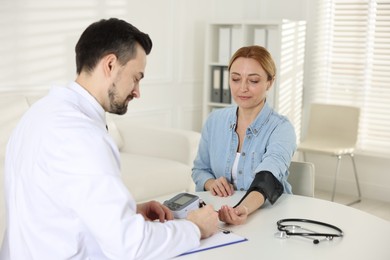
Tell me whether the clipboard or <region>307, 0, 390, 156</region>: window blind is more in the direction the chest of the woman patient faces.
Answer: the clipboard

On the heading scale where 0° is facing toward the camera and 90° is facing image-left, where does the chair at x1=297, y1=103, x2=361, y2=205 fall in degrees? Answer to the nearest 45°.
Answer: approximately 45°

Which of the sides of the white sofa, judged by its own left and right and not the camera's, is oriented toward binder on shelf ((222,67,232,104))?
left

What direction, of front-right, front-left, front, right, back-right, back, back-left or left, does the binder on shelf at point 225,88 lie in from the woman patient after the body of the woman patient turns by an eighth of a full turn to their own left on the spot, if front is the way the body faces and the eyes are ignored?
back

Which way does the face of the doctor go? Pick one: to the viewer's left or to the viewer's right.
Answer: to the viewer's right

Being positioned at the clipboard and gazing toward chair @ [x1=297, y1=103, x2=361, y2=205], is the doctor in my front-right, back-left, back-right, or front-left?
back-left

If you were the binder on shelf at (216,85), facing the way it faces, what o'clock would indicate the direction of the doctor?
The doctor is roughly at 12 o'clock from the binder on shelf.

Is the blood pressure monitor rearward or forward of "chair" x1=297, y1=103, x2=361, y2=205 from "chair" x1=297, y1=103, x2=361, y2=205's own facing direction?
forward

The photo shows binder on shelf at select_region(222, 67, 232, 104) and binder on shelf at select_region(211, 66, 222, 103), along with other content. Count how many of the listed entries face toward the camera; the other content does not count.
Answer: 2

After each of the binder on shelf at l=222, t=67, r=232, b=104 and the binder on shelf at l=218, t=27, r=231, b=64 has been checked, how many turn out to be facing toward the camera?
2

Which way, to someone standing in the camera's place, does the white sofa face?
facing the viewer and to the right of the viewer

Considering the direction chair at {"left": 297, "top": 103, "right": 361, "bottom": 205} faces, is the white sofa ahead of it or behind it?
ahead
